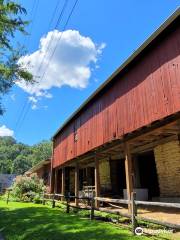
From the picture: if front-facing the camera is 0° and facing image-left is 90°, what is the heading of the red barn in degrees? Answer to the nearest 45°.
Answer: approximately 45°
